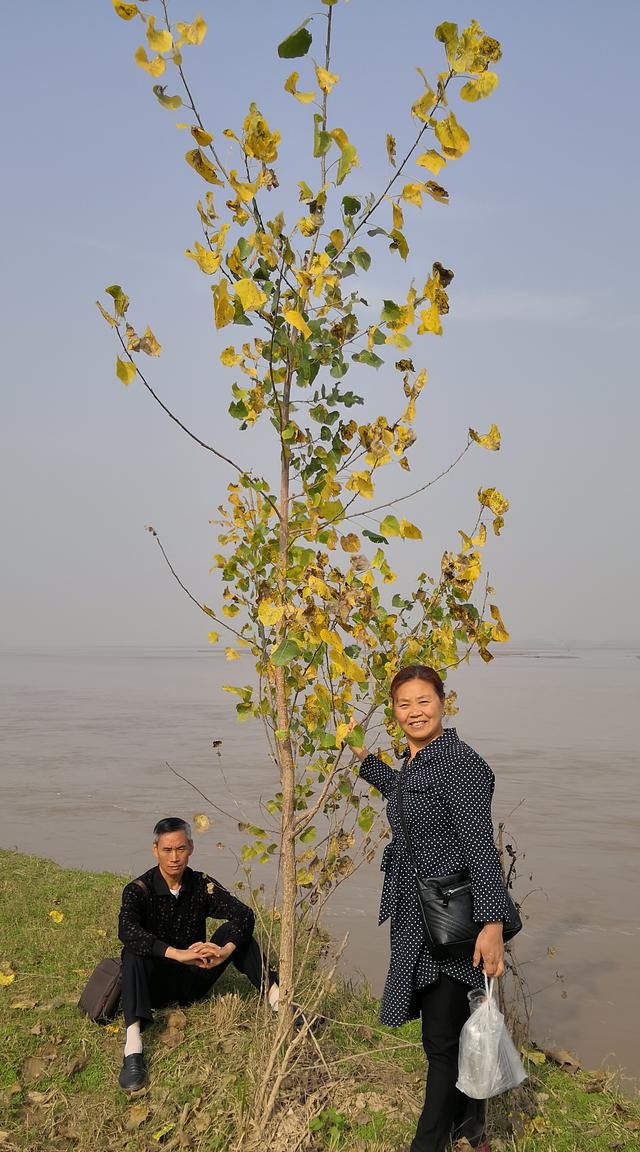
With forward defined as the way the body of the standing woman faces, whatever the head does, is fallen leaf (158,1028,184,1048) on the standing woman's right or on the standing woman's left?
on the standing woman's right

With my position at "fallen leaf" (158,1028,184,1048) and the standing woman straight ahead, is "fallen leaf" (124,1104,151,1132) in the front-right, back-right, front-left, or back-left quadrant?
front-right

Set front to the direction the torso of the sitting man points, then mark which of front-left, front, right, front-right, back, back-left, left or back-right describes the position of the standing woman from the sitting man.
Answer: front-left

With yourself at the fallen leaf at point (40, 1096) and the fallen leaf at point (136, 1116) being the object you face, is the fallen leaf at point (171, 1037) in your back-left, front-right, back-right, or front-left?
front-left

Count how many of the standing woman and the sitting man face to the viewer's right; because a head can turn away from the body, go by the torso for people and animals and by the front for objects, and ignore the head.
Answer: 0

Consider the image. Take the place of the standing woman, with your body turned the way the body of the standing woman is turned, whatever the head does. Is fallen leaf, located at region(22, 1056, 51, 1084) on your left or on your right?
on your right

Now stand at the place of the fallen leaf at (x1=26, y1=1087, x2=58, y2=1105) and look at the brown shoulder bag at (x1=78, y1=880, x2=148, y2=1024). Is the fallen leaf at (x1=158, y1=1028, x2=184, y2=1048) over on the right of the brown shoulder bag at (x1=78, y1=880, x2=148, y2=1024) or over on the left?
right

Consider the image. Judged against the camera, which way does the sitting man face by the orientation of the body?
toward the camera

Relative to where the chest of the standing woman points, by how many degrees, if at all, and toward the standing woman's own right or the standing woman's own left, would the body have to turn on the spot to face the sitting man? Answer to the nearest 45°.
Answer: approximately 90° to the standing woman's own right

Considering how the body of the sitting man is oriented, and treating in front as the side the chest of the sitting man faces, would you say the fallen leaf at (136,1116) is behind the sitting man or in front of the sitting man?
in front

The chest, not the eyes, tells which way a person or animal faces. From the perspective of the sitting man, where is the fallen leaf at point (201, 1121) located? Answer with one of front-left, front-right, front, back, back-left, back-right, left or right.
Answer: front

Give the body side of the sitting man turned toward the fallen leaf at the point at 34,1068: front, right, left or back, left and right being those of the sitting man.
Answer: right

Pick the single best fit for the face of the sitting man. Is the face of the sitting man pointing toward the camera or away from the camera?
toward the camera

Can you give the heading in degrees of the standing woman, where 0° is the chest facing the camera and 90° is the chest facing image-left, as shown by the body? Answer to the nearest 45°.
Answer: approximately 45°
